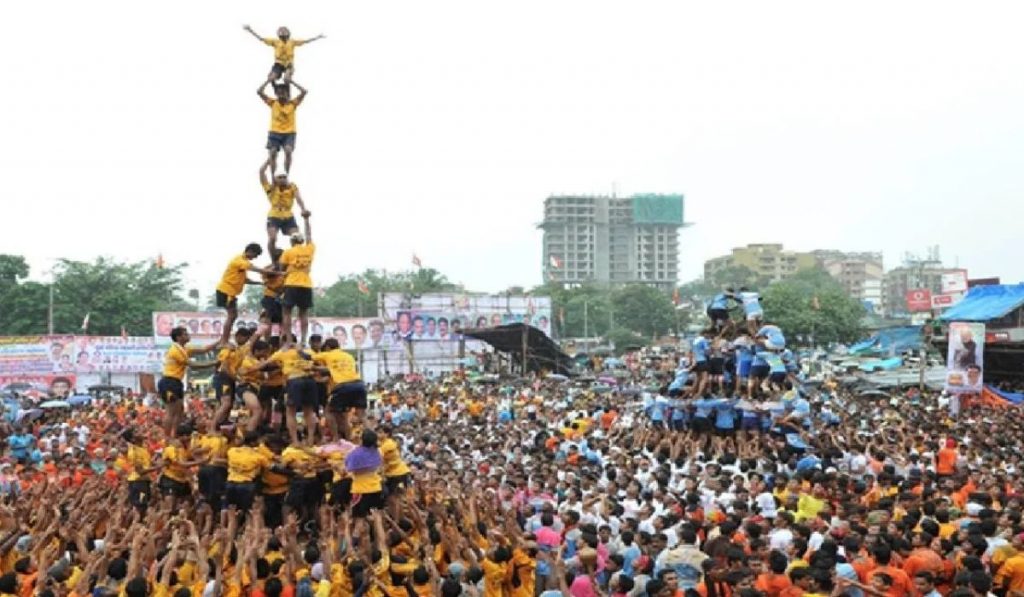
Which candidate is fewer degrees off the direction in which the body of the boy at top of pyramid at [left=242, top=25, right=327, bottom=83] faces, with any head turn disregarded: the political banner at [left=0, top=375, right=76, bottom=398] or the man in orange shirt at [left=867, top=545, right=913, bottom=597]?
the man in orange shirt

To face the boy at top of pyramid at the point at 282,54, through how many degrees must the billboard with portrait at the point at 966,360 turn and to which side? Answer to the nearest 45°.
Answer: approximately 45° to its right

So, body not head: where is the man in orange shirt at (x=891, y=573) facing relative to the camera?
away from the camera

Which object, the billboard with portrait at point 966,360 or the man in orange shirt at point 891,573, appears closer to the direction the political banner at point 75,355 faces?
the man in orange shirt

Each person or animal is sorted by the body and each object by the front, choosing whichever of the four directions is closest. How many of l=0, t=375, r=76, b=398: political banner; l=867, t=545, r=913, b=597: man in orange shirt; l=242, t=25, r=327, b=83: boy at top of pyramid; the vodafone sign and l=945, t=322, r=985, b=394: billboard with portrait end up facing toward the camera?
4

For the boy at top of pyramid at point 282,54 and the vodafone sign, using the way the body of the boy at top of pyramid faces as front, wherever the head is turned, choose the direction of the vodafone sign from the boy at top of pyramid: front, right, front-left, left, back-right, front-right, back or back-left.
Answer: back-left

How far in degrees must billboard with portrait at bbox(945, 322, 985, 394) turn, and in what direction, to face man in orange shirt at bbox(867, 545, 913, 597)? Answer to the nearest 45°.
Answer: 0° — it already faces them

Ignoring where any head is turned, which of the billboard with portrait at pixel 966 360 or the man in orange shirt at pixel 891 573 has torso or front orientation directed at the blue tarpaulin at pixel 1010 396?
the man in orange shirt
